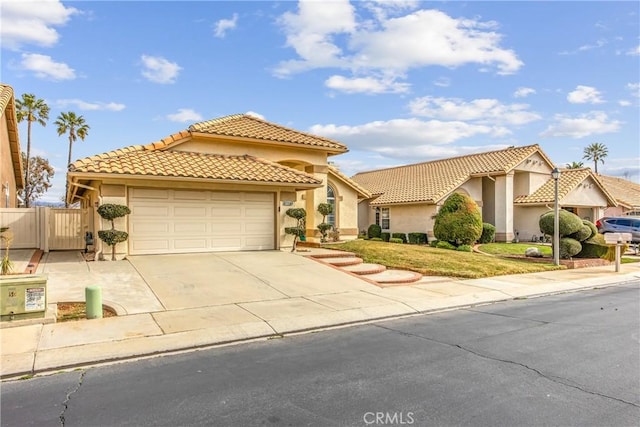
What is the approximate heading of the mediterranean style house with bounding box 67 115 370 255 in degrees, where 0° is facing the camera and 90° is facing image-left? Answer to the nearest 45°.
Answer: approximately 0°

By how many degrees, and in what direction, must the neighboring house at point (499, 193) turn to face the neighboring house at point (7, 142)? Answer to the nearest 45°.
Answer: approximately 90° to its right

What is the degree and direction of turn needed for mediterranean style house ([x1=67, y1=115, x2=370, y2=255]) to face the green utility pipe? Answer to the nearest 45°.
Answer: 0° — it already faces it

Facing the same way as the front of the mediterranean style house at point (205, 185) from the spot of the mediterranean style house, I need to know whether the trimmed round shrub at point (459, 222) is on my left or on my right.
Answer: on my left

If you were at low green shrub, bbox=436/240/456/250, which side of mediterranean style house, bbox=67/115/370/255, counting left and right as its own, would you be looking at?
left

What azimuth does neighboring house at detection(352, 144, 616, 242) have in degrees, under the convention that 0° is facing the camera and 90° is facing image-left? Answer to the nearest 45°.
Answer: approximately 315°

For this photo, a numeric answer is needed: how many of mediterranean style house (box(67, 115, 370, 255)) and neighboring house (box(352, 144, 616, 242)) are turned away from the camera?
0

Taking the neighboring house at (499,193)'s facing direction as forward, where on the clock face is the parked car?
The parked car is roughly at 10 o'clock from the neighboring house.

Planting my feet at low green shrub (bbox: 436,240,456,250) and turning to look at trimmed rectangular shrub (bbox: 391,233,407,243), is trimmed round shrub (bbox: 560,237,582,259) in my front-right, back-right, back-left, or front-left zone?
back-right

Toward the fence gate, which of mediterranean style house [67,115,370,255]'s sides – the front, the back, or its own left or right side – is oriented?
right

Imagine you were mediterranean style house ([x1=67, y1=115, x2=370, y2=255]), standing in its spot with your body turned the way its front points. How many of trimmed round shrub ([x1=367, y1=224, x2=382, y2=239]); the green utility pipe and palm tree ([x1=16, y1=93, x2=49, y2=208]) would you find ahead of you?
1

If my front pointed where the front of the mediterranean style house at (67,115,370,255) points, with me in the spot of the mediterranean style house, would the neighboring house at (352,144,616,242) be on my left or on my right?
on my left

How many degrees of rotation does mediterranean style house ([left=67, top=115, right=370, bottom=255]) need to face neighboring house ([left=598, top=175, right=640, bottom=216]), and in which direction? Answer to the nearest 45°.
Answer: approximately 135° to its left

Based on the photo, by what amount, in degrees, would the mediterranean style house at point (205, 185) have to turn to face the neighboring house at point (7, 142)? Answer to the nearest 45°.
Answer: approximately 135° to its right
